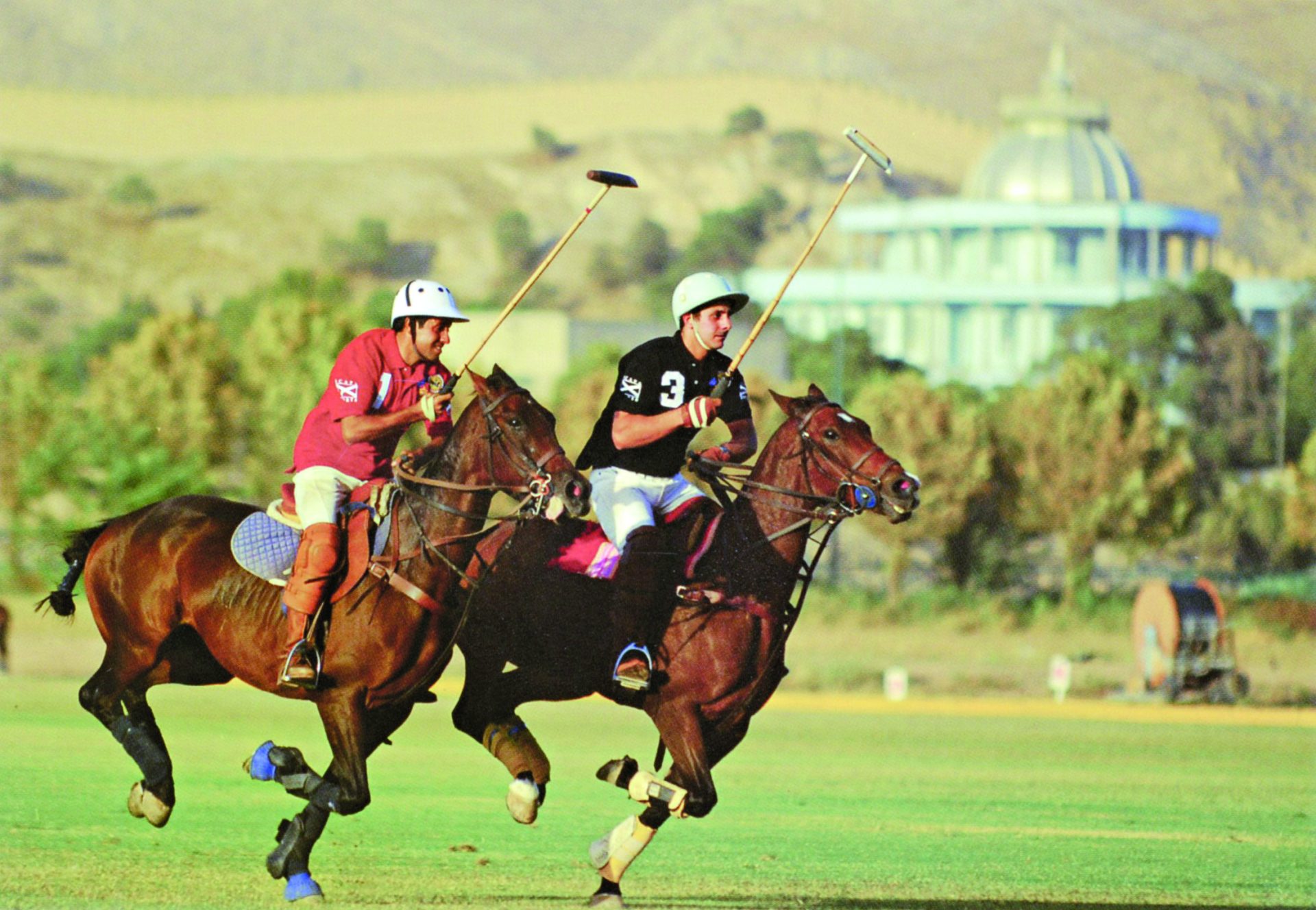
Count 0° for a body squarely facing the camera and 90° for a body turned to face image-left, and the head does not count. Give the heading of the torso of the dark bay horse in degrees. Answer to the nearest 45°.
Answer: approximately 315°

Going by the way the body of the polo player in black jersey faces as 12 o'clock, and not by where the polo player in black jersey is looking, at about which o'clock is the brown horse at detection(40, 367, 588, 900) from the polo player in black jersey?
The brown horse is roughly at 4 o'clock from the polo player in black jersey.

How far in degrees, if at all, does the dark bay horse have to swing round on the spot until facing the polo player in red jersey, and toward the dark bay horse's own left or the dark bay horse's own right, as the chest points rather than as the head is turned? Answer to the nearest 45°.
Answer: approximately 135° to the dark bay horse's own right

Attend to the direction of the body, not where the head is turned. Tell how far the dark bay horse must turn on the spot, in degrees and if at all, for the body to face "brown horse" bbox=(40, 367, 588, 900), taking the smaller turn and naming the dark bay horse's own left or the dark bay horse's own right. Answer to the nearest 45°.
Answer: approximately 135° to the dark bay horse's own right

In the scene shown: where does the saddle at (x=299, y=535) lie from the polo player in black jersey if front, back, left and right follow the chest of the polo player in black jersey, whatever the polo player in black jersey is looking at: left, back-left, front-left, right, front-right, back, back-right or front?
back-right

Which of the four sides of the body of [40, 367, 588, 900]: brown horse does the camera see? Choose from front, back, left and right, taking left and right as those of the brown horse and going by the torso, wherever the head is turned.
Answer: right
